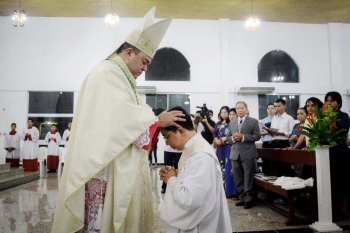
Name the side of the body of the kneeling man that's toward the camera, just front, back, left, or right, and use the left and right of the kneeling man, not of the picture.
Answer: left

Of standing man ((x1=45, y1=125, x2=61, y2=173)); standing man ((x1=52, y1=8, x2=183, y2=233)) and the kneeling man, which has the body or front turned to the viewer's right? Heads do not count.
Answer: standing man ((x1=52, y1=8, x2=183, y2=233))

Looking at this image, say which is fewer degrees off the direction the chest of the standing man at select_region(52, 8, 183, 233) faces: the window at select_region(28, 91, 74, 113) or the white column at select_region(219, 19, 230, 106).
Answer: the white column

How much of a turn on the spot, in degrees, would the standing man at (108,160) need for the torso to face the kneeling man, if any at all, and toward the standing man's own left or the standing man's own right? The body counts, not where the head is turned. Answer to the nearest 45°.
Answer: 0° — they already face them

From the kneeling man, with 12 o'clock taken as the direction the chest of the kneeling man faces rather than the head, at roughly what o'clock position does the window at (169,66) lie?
The window is roughly at 3 o'clock from the kneeling man.

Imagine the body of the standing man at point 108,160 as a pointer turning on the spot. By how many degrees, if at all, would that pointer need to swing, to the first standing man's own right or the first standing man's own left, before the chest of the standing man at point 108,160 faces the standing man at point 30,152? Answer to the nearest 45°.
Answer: approximately 90° to the first standing man's own left

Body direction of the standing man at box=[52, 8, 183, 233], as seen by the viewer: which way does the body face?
to the viewer's right

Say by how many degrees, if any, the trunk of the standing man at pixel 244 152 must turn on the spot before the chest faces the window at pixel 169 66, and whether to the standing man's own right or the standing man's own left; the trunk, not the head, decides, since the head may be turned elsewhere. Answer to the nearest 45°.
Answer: approximately 90° to the standing man's own right
